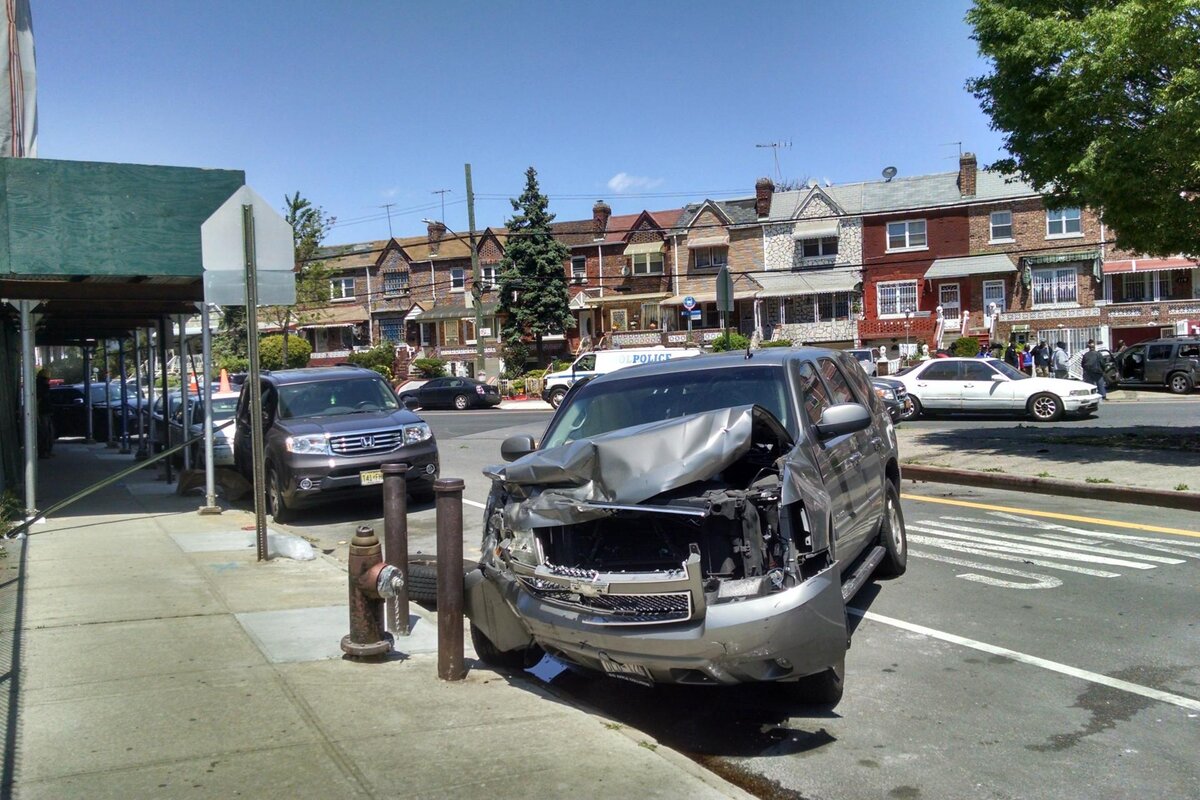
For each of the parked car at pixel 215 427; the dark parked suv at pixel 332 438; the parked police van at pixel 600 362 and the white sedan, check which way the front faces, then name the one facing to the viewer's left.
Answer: the parked police van at pixel 600 362

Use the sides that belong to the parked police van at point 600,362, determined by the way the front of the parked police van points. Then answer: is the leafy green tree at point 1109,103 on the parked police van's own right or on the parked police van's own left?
on the parked police van's own left

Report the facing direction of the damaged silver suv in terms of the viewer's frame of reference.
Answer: facing the viewer and to the left of the viewer

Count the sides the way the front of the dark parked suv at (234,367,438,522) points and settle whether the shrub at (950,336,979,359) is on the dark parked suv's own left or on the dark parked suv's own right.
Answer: on the dark parked suv's own left

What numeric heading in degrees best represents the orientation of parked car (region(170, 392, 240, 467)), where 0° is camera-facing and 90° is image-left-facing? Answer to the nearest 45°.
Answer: approximately 315°

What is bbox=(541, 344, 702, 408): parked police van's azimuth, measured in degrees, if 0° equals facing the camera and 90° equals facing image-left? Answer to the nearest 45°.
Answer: approximately 90°

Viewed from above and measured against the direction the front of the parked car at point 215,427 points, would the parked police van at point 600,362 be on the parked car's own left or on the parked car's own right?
on the parked car's own left

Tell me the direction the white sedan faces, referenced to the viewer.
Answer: facing to the right of the viewer

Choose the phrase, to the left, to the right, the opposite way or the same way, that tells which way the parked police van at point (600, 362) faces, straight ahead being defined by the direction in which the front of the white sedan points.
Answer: the opposite way

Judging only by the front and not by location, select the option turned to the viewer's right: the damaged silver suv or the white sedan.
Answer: the white sedan

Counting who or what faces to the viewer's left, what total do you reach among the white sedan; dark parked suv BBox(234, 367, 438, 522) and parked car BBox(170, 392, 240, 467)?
0

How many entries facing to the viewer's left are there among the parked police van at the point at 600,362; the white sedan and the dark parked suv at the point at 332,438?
1

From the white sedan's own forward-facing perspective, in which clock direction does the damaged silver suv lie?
The damaged silver suv is roughly at 3 o'clock from the white sedan.

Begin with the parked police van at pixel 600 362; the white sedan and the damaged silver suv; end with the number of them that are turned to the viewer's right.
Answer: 1
